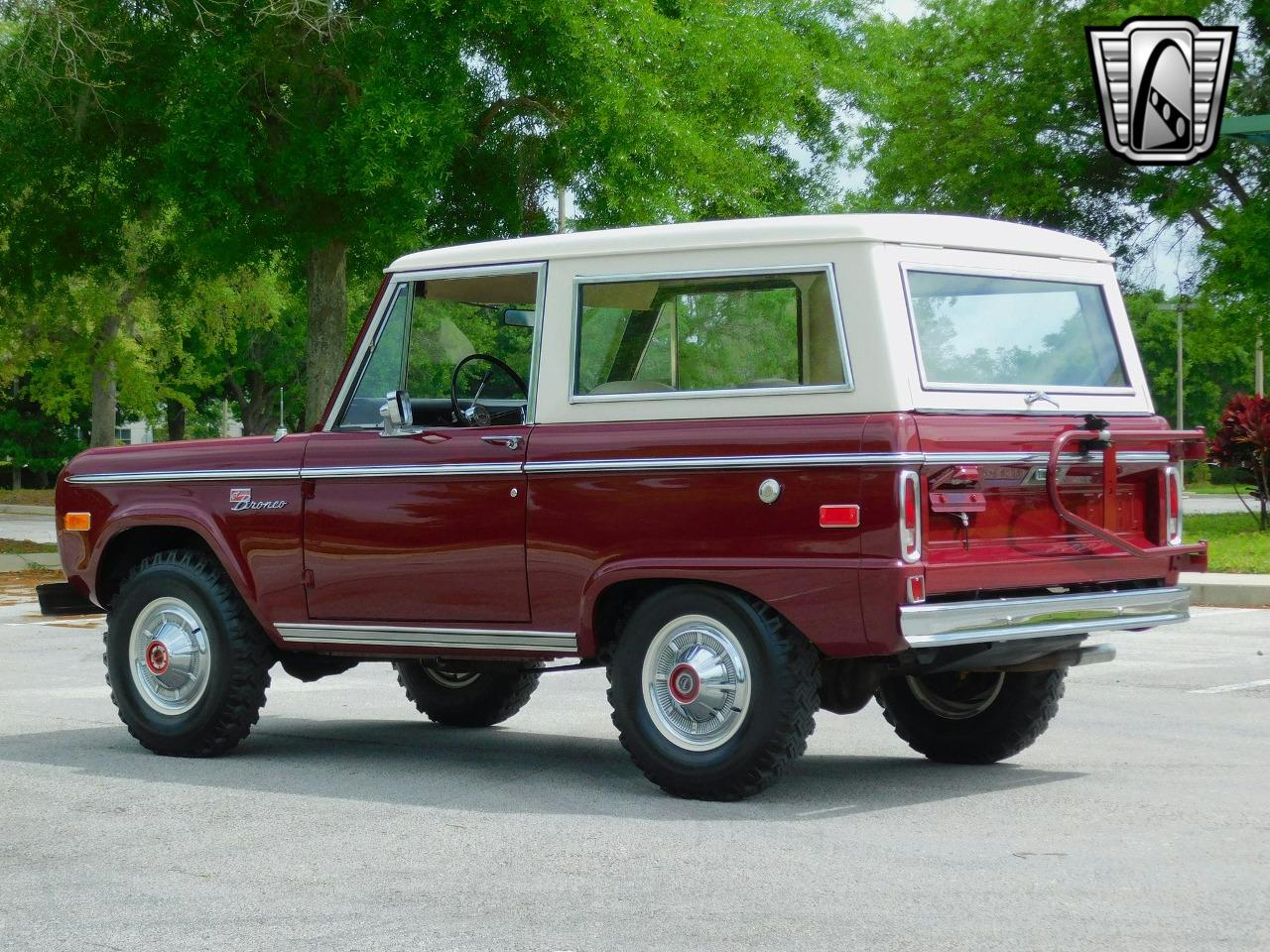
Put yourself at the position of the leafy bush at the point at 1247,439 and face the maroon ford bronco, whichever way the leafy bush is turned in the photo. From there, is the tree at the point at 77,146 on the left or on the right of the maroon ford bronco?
right

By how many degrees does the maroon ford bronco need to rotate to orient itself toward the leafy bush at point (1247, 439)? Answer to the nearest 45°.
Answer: approximately 90° to its right

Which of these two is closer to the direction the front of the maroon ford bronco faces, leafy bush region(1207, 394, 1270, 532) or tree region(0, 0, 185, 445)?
the tree

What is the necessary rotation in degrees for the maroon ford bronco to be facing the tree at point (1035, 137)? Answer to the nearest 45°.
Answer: approximately 45° to its right

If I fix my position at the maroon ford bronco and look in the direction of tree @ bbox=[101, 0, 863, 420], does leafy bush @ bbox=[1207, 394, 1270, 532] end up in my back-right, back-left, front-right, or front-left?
front-right

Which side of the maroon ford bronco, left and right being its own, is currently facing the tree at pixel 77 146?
front

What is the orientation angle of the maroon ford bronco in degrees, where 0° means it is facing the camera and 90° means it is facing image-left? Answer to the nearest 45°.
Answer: approximately 135°

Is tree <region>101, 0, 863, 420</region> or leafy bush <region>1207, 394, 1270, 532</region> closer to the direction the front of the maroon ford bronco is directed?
the tree

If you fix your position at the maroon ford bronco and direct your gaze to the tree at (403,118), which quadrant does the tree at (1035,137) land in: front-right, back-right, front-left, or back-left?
front-right

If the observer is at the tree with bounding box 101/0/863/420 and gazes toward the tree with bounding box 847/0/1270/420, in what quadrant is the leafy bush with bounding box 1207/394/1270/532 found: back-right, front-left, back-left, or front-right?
front-right

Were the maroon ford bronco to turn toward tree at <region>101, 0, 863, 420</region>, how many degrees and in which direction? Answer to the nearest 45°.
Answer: approximately 45° to its right
